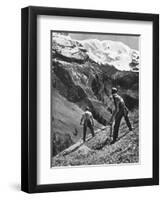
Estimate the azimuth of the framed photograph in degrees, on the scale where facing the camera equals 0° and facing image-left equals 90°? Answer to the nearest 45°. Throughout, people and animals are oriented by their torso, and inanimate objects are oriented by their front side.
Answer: approximately 315°
